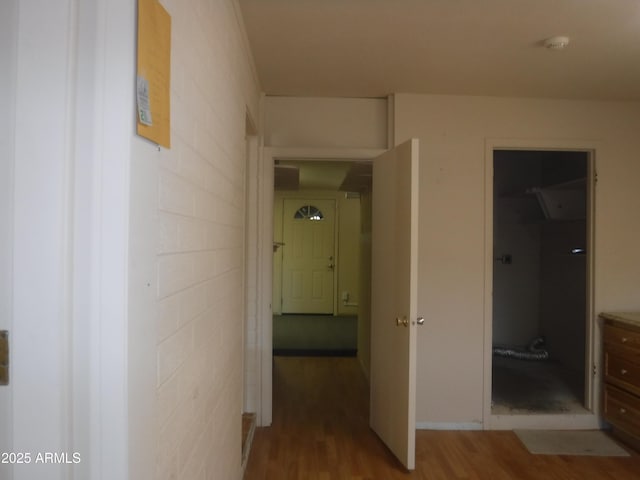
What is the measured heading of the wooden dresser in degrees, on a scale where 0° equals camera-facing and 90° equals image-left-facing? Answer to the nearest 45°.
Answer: approximately 45°

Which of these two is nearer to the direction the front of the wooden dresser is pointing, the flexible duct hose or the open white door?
the open white door

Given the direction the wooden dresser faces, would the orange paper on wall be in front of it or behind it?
in front
